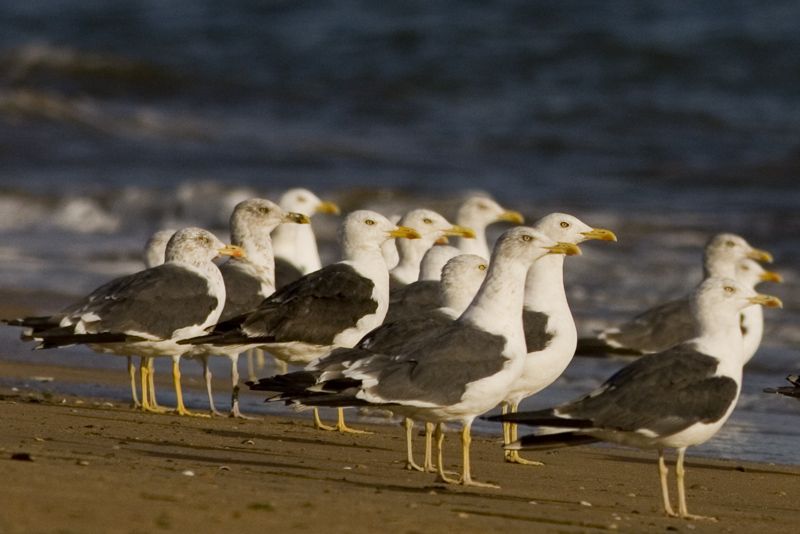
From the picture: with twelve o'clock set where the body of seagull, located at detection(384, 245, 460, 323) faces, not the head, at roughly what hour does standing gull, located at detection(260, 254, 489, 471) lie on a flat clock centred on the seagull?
The standing gull is roughly at 3 o'clock from the seagull.

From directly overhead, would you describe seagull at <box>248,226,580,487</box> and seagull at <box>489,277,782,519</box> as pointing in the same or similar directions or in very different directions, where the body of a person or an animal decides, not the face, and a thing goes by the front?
same or similar directions

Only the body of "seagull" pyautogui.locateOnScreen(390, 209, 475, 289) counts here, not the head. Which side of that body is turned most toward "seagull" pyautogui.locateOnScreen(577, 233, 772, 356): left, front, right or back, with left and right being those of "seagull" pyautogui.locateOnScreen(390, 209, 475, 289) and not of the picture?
front

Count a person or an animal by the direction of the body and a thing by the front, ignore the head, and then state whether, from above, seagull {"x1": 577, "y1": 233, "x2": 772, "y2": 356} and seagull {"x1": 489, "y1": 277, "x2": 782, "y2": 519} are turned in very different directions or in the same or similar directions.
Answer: same or similar directions

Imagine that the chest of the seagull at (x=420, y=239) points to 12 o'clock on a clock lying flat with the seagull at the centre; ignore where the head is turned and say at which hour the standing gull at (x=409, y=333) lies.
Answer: The standing gull is roughly at 3 o'clock from the seagull.

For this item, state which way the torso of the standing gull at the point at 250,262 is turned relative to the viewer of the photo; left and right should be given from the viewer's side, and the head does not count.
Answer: facing to the right of the viewer

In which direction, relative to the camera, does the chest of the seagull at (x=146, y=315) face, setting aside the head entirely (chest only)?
to the viewer's right

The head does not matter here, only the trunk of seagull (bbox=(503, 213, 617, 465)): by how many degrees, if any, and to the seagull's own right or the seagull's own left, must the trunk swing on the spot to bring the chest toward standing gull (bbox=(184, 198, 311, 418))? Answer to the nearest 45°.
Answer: approximately 135° to the seagull's own left

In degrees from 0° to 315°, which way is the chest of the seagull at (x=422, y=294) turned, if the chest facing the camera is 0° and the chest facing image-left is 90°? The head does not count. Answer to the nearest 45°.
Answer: approximately 270°

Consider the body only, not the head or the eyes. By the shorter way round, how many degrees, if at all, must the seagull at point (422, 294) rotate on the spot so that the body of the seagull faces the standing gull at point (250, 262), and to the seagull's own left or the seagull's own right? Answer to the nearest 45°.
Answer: approximately 135° to the seagull's own left

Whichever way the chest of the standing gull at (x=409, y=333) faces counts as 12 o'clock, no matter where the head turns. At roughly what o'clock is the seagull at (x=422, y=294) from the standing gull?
The seagull is roughly at 9 o'clock from the standing gull.

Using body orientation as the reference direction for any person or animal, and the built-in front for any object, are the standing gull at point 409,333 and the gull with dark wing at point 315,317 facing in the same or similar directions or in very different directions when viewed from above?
same or similar directions

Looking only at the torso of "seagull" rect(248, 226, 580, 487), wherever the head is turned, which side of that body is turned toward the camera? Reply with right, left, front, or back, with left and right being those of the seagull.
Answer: right

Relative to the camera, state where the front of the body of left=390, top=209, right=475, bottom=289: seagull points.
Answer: to the viewer's right

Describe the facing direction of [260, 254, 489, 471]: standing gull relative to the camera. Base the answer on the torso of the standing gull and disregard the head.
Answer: to the viewer's right
